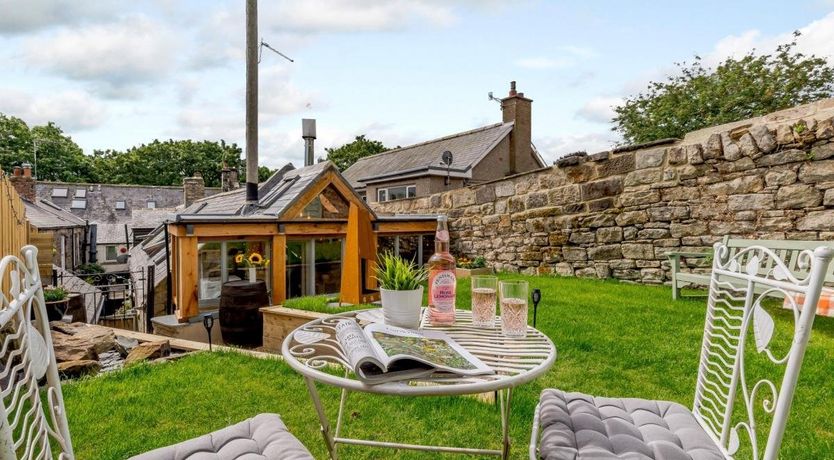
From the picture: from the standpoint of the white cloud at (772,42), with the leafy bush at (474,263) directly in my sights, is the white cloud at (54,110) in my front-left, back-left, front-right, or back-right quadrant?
front-right

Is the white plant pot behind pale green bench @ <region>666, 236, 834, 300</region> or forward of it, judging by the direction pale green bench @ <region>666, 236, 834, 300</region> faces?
forward

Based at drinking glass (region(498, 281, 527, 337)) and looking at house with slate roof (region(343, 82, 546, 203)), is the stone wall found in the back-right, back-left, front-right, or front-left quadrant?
front-right

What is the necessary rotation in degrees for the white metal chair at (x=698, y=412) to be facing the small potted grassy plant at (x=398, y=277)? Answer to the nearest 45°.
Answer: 0° — it already faces it

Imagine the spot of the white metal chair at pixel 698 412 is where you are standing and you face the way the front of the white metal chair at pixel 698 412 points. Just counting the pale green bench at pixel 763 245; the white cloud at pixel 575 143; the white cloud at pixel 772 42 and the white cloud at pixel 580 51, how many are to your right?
4

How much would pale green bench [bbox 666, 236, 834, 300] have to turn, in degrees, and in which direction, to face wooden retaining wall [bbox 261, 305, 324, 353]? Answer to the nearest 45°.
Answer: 0° — it already faces it

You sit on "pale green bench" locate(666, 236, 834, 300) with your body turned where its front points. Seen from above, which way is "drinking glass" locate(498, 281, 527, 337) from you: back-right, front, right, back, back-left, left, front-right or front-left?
front-left

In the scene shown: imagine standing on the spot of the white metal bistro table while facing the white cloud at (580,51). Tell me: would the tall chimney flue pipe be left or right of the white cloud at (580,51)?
left

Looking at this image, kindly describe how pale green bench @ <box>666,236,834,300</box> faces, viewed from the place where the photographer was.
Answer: facing the viewer and to the left of the viewer

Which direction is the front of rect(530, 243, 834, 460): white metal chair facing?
to the viewer's left

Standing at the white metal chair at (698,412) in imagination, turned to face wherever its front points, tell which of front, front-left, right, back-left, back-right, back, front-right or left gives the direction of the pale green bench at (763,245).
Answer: right

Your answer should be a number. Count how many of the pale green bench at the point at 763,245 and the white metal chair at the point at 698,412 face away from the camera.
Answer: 0

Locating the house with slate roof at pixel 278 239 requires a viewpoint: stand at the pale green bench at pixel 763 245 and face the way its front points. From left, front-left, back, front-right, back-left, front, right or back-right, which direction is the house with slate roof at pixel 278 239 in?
front-right

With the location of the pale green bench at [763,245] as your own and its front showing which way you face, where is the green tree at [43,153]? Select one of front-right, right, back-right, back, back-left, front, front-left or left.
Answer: front-right

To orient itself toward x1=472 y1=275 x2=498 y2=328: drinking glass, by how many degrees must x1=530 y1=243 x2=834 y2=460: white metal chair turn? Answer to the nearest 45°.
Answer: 0° — it already faces it

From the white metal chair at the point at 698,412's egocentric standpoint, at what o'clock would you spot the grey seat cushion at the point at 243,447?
The grey seat cushion is roughly at 11 o'clock from the white metal chair.

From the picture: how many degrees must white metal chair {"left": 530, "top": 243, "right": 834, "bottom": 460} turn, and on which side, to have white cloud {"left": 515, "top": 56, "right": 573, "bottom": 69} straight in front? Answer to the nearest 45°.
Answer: approximately 90° to its right

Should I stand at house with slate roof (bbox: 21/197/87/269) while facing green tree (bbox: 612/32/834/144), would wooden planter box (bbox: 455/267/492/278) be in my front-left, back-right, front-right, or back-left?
front-right
